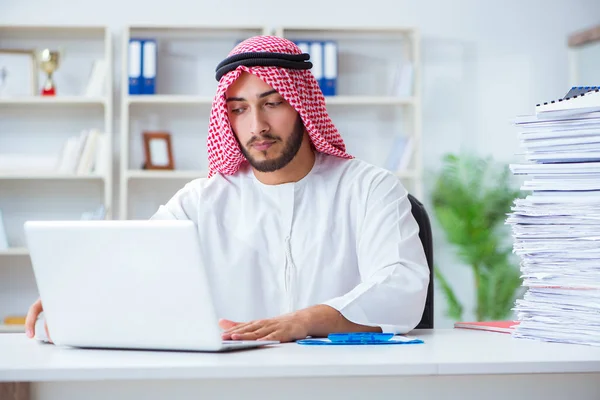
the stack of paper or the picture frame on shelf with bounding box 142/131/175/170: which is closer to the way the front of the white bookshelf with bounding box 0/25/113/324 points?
the stack of paper

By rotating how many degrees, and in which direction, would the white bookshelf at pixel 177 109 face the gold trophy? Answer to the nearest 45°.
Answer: approximately 90° to its right

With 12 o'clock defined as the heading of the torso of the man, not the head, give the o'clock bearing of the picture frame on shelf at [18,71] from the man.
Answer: The picture frame on shelf is roughly at 5 o'clock from the man.

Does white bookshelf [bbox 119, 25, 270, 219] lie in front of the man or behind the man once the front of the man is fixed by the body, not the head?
behind

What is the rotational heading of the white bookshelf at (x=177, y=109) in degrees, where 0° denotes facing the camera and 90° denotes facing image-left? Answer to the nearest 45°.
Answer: approximately 0°

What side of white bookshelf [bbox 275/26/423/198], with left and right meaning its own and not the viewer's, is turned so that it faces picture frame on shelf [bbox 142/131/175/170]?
right

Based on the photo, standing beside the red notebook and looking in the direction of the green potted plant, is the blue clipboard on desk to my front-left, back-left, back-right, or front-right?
back-left
